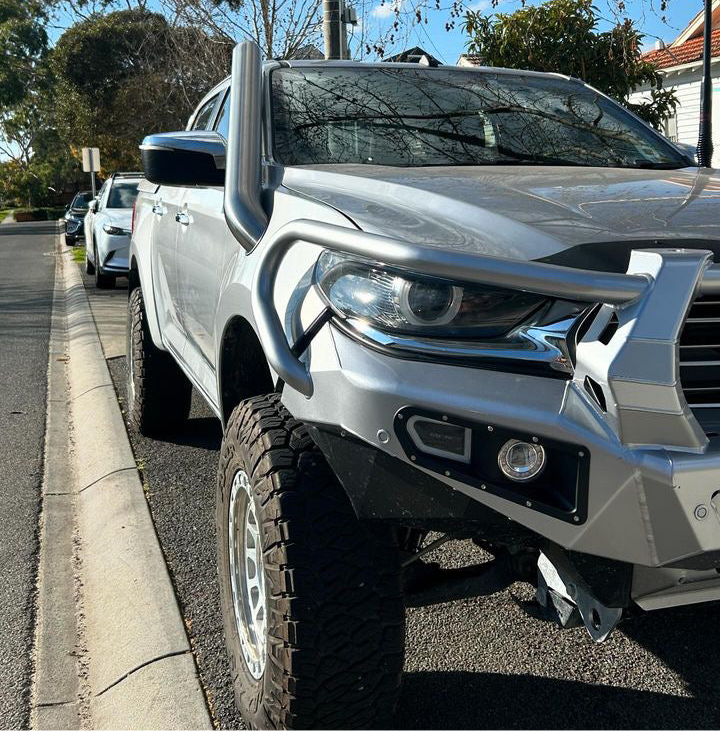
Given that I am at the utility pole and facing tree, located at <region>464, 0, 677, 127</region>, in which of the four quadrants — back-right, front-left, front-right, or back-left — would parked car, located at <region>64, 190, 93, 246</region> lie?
back-left

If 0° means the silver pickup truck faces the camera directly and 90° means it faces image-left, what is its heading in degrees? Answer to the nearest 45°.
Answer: approximately 315°

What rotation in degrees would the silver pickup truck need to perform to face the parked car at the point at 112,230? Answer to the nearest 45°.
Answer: approximately 135° to its left

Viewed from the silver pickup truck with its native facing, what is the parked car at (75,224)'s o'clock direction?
The parked car is roughly at 7 o'clock from the silver pickup truck.

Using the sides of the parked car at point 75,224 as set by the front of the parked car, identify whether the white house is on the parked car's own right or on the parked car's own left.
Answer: on the parked car's own left

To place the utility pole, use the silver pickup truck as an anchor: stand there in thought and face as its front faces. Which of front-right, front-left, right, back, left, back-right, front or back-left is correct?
back-left

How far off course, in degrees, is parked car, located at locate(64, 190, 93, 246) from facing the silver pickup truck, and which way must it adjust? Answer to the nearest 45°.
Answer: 0° — it already faces it

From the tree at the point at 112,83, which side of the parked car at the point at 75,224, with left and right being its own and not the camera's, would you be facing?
back

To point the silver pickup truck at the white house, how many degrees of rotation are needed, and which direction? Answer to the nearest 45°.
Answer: approximately 135° to its left
